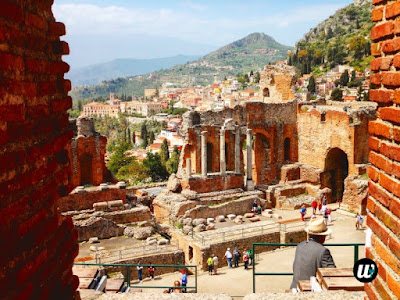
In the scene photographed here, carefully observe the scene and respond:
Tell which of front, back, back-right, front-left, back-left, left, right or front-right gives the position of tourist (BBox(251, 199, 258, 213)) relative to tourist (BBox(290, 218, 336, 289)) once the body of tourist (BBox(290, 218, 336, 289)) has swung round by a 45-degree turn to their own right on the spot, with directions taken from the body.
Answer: left

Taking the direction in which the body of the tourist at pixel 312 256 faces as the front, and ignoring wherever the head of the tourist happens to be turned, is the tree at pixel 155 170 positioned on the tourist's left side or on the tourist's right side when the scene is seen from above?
on the tourist's left side

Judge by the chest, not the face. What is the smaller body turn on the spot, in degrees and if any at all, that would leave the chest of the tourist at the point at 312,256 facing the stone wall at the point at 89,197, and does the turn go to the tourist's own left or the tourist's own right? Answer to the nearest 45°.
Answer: approximately 90° to the tourist's own left

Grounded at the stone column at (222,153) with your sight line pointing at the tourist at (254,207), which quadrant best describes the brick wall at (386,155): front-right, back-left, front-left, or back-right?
front-right

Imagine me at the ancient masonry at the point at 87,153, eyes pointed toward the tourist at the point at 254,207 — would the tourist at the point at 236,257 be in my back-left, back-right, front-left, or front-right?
front-right

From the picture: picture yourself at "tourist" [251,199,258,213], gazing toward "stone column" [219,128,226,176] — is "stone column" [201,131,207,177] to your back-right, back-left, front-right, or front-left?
front-left

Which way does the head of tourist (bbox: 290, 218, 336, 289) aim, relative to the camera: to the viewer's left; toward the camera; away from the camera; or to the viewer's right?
away from the camera

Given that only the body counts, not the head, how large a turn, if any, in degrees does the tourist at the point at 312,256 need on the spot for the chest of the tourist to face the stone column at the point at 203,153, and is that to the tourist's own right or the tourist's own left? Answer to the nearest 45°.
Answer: approximately 45° to the tourist's own left

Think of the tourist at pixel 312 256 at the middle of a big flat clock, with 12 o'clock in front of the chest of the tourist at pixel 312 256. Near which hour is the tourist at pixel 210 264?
the tourist at pixel 210 264 is roughly at 10 o'clock from the tourist at pixel 312 256.

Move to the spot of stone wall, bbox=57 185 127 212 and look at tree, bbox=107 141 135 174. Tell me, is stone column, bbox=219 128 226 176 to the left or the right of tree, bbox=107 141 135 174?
right

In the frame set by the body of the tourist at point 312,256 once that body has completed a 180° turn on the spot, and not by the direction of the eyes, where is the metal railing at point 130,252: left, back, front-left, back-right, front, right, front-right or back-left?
right

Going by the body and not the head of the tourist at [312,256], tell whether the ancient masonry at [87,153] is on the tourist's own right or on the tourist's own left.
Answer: on the tourist's own left

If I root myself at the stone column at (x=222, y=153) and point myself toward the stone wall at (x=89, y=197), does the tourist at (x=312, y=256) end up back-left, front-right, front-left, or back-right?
front-left

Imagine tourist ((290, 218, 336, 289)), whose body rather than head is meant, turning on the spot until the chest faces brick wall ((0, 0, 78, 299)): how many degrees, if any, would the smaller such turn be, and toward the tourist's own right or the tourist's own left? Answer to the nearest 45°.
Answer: approximately 180°

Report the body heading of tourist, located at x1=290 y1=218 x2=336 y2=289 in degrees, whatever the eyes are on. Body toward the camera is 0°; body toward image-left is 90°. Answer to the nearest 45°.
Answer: approximately 225°

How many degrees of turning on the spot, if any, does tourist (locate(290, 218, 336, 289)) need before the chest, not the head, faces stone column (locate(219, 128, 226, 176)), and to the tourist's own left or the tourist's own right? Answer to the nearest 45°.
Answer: approximately 45° to the tourist's own left
